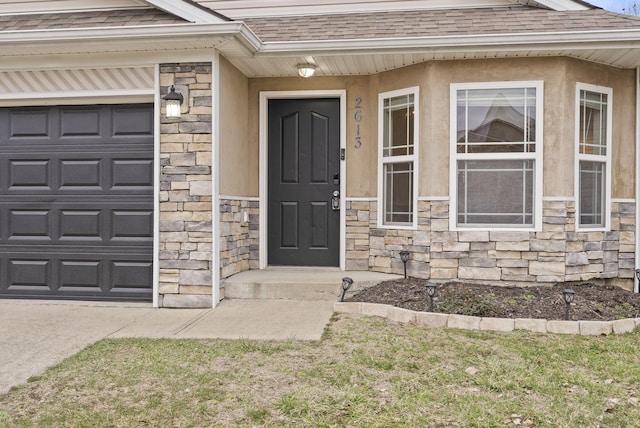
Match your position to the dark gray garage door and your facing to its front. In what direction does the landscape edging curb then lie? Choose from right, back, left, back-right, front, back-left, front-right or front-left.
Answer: front-left

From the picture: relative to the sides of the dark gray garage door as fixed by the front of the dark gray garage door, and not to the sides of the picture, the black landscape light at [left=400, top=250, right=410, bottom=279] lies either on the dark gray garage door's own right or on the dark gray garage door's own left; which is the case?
on the dark gray garage door's own left

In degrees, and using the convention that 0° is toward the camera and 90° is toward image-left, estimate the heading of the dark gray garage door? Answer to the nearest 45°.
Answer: approximately 0°

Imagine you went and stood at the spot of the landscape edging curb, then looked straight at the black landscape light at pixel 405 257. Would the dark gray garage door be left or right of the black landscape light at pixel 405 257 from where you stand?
left

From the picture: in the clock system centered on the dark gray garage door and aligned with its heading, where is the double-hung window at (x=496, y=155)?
The double-hung window is roughly at 10 o'clock from the dark gray garage door.
